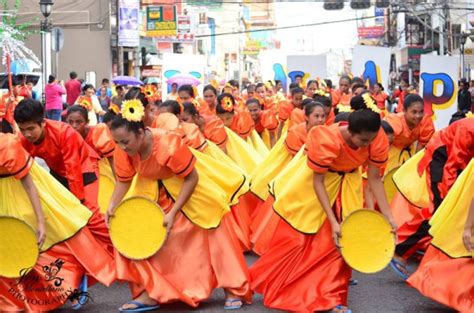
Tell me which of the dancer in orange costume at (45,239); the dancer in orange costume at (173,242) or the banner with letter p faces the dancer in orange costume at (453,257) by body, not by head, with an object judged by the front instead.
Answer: the banner with letter p

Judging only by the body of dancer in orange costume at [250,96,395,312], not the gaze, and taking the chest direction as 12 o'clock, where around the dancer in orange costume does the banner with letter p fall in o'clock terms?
The banner with letter p is roughly at 8 o'clock from the dancer in orange costume.

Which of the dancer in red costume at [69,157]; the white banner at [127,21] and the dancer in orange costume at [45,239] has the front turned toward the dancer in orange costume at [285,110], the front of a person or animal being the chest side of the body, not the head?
the white banner

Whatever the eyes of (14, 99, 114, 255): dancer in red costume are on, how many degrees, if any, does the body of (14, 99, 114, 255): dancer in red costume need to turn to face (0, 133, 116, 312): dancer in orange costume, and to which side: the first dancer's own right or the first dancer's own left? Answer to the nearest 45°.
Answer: approximately 45° to the first dancer's own left

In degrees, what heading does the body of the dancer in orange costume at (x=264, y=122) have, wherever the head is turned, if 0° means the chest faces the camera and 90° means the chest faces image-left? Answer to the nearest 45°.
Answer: approximately 45°

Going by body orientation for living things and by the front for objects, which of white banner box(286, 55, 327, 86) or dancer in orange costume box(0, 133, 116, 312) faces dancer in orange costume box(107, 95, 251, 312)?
the white banner
